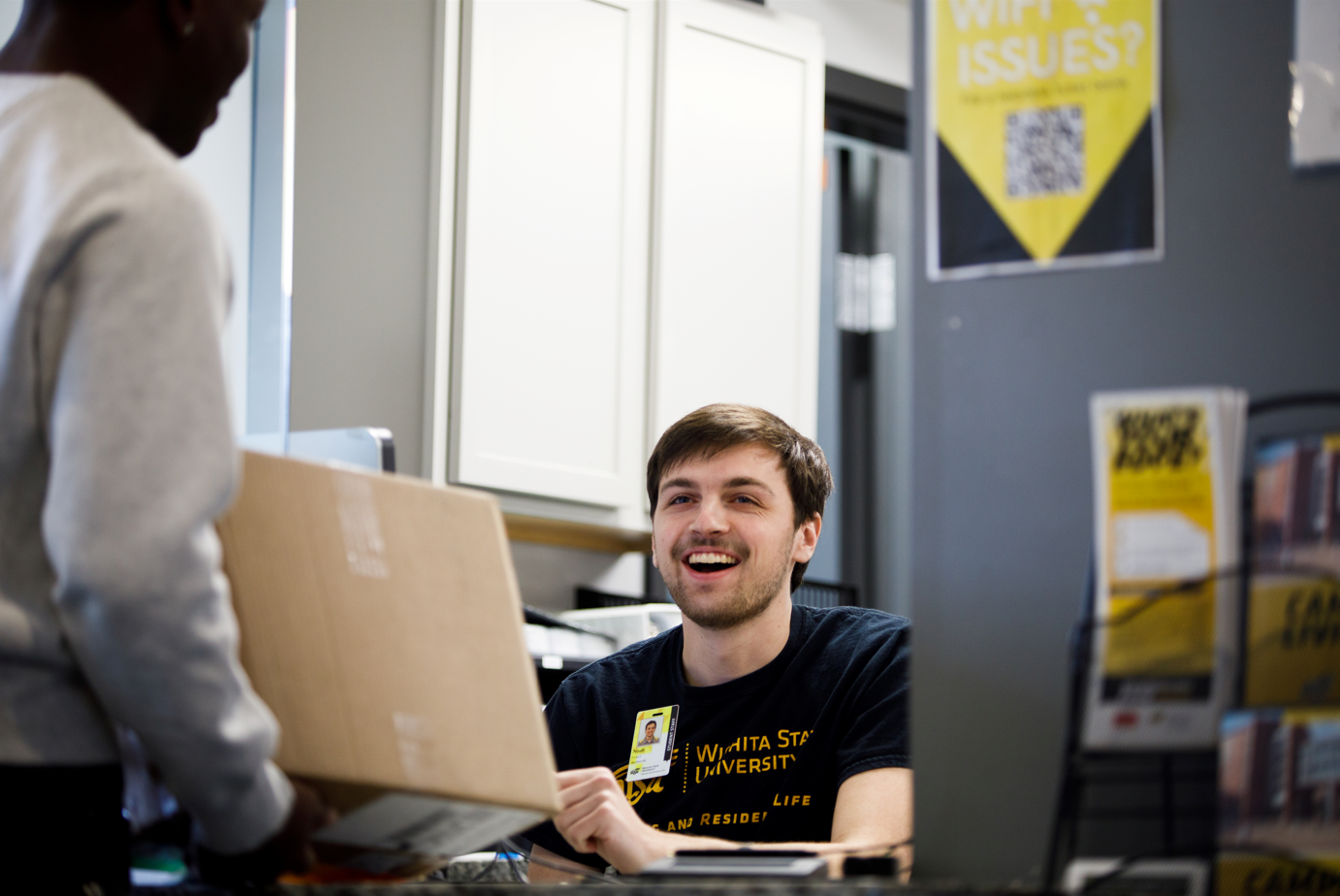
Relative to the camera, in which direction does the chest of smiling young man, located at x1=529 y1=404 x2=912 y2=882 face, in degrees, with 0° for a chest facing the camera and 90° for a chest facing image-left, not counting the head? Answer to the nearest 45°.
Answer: approximately 0°

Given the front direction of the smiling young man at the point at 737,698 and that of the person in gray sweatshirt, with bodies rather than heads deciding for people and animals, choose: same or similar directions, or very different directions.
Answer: very different directions

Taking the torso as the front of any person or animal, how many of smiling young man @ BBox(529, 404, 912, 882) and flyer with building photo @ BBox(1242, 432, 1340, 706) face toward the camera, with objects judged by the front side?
2

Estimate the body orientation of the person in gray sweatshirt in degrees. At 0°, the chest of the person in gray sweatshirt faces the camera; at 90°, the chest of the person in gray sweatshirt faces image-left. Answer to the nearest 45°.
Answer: approximately 225°

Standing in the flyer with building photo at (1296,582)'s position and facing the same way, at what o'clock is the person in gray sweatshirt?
The person in gray sweatshirt is roughly at 2 o'clock from the flyer with building photo.

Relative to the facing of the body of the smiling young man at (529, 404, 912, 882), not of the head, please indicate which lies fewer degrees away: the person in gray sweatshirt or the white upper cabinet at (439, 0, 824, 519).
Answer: the person in gray sweatshirt

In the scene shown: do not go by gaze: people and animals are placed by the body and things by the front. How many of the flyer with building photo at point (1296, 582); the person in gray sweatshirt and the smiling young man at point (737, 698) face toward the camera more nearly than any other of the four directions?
2
